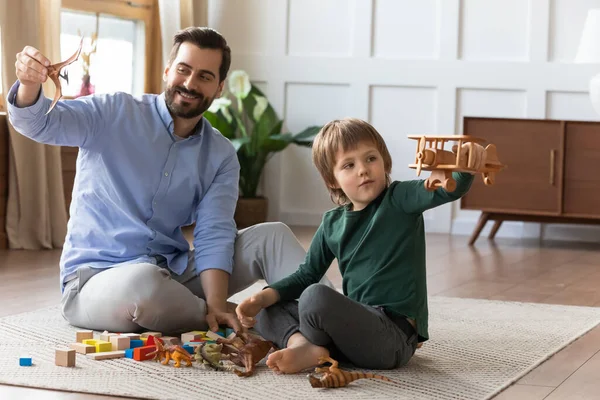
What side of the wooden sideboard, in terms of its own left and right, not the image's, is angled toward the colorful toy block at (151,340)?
front

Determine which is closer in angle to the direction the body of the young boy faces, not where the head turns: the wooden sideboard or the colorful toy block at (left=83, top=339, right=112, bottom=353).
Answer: the colorful toy block

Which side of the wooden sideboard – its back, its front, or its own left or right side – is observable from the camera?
front

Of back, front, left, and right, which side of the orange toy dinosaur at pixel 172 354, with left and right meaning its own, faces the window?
right

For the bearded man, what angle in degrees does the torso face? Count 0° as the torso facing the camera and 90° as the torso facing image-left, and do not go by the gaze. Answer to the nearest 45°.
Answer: approximately 315°

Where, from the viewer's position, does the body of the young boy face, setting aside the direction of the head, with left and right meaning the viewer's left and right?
facing the viewer and to the left of the viewer

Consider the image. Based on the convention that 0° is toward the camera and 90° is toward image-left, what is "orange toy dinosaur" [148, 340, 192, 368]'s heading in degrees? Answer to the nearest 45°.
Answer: approximately 90°

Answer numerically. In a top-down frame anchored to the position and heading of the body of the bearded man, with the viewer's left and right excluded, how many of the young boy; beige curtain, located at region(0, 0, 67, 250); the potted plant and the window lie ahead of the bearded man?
1

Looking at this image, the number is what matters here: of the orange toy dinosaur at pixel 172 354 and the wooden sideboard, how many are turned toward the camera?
1

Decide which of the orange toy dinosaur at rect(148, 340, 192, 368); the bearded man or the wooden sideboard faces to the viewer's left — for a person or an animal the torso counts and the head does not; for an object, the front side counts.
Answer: the orange toy dinosaur

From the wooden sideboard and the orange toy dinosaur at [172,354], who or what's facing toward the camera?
the wooden sideboard

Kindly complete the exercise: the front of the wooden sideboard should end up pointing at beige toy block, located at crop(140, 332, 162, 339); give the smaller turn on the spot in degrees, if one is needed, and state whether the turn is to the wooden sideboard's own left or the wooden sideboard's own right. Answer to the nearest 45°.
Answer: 0° — it already faces it

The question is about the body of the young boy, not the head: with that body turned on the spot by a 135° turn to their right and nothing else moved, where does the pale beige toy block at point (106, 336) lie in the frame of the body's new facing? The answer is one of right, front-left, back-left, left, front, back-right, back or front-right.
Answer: left
